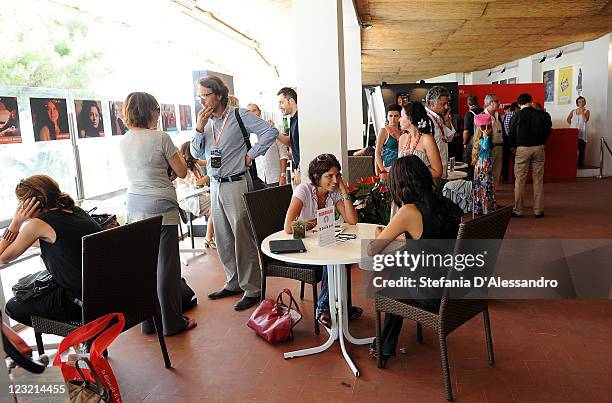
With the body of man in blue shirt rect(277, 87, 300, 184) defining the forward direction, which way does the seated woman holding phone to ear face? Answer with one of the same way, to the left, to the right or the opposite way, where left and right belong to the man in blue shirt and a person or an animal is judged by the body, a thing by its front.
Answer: the same way

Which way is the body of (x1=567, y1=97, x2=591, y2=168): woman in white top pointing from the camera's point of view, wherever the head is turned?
toward the camera

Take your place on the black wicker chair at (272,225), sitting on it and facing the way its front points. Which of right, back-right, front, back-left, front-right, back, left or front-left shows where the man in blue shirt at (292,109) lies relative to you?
back-left

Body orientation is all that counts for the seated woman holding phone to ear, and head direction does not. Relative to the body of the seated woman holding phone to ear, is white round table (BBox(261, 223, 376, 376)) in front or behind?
behind

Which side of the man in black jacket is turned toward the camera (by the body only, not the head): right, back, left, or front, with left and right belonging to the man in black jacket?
back

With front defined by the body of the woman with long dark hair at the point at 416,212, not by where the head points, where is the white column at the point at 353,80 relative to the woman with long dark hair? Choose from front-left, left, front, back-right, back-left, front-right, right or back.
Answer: front-right

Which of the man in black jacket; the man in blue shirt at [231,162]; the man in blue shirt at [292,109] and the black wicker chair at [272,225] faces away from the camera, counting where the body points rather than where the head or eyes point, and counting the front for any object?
the man in black jacket

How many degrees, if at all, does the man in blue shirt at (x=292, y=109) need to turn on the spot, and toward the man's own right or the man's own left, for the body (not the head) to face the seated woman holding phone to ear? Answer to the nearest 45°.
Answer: approximately 45° to the man's own left

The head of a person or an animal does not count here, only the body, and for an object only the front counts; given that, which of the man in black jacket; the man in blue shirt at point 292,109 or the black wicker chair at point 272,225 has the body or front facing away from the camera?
the man in black jacket

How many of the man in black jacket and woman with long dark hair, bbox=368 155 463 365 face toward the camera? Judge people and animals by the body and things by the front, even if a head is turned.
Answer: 0

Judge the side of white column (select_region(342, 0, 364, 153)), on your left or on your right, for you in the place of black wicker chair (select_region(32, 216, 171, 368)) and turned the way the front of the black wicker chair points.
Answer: on your right

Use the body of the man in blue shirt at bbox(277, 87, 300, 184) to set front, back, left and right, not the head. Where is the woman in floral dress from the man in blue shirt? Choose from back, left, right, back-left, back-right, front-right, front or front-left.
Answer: back-right

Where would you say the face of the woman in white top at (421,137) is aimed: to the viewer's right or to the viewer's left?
to the viewer's left

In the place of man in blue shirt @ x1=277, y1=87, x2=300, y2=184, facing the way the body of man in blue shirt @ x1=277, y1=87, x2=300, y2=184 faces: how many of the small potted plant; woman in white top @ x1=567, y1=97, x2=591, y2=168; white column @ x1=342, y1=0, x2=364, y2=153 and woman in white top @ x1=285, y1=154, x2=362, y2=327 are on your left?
2

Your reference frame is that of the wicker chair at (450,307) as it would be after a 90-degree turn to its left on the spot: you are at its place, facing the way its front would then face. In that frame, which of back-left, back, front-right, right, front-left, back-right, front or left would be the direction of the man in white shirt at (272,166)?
right

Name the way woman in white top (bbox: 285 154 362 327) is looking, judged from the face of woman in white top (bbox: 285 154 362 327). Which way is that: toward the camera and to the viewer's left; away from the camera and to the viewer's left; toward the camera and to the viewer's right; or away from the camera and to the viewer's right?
toward the camera and to the viewer's right

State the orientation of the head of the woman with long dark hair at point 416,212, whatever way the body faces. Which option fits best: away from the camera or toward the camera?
away from the camera
